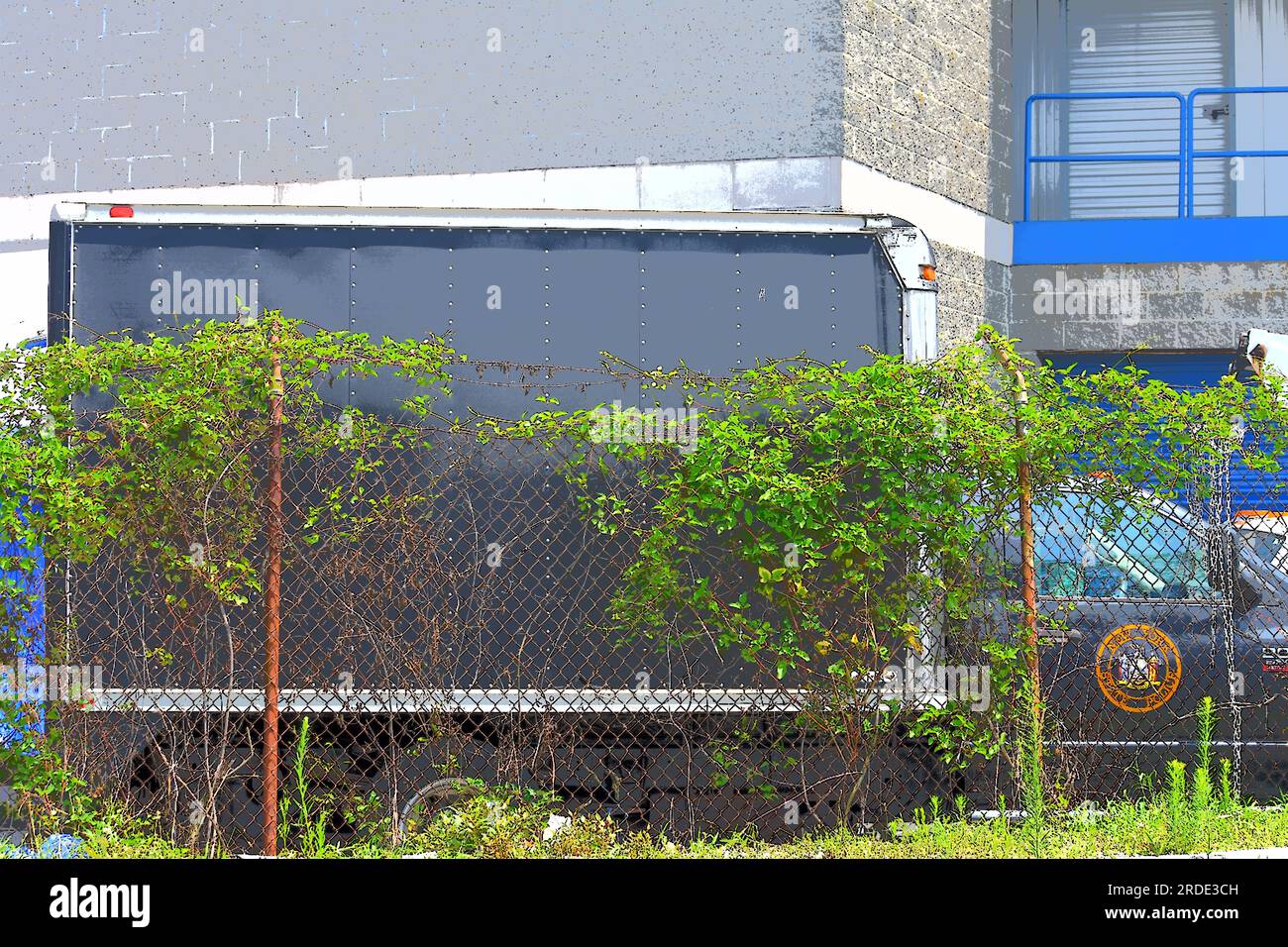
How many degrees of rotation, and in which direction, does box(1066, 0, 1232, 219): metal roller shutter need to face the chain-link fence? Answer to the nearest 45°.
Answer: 0° — it already faces it

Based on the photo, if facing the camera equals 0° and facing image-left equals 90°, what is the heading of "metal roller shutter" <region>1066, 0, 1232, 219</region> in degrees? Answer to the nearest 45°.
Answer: approximately 0°

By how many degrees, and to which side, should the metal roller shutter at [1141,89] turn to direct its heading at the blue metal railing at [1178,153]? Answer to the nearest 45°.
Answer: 0° — it already faces it

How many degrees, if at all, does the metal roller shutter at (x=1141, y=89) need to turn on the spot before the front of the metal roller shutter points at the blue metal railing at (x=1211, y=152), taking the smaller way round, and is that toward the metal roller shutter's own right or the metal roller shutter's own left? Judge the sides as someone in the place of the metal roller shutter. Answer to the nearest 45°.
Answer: approximately 45° to the metal roller shutter's own left
